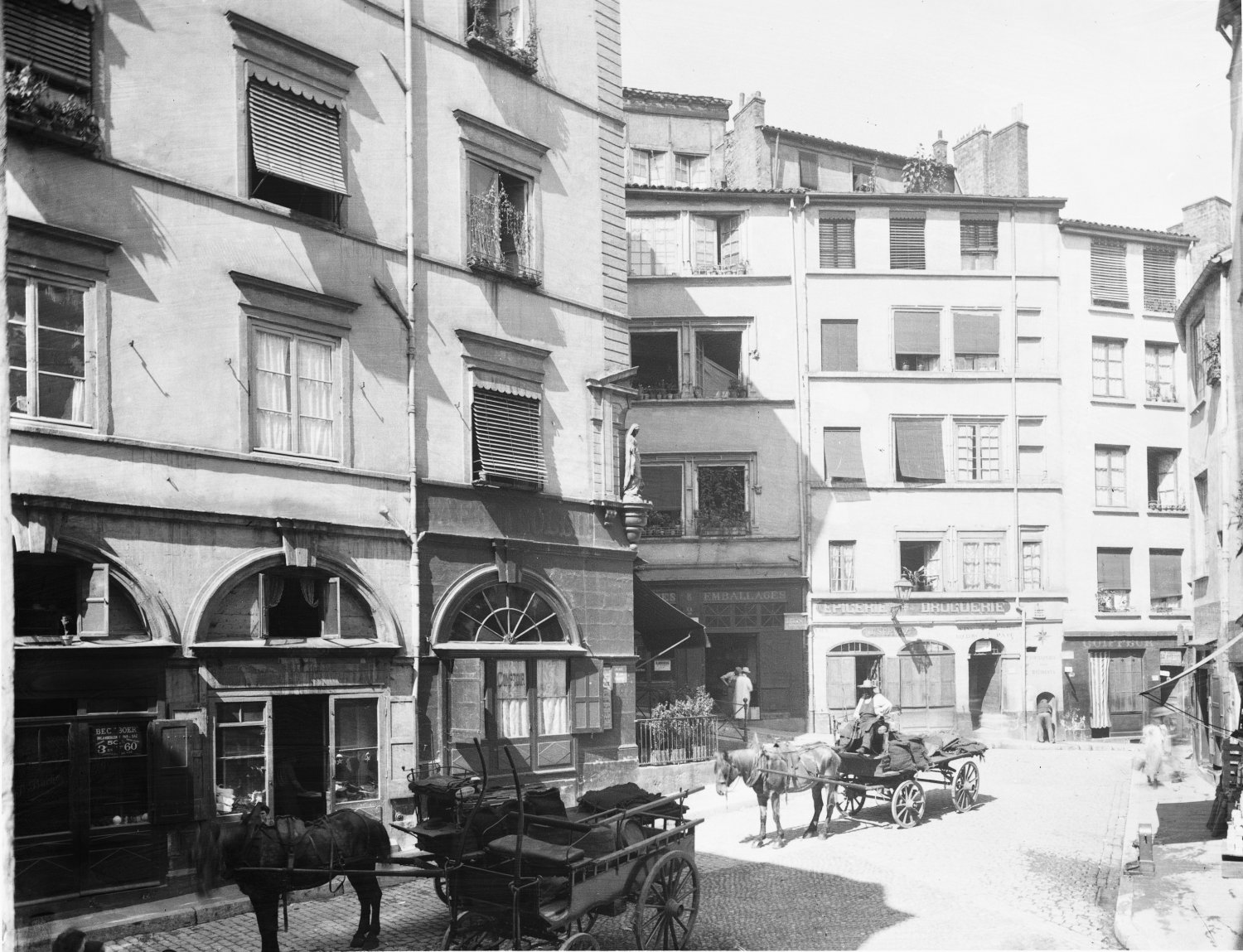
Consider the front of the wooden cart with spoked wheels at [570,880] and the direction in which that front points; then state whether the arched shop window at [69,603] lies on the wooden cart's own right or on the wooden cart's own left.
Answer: on the wooden cart's own right

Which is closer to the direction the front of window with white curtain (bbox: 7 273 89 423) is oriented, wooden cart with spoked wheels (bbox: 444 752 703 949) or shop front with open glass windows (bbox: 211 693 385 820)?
the wooden cart with spoked wheels

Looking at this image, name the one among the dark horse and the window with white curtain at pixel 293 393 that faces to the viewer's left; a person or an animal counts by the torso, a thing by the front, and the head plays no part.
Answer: the dark horse

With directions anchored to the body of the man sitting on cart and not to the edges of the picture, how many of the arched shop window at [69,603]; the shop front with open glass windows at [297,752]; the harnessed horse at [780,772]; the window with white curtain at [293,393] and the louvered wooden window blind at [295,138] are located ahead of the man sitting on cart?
5

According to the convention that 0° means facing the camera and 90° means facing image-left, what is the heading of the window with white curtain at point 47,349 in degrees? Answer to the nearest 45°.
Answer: approximately 315°

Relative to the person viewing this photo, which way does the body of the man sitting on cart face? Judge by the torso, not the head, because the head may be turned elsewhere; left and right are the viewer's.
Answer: facing the viewer and to the left of the viewer

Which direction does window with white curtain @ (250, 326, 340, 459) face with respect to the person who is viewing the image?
facing the viewer and to the right of the viewer

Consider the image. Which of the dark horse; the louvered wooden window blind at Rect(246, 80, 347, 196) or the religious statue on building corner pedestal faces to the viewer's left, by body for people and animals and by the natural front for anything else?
the dark horse

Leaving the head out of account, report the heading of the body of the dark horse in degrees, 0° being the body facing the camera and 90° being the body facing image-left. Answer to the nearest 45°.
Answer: approximately 90°

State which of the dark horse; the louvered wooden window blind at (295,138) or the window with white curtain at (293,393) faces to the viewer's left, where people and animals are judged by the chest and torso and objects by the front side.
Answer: the dark horse

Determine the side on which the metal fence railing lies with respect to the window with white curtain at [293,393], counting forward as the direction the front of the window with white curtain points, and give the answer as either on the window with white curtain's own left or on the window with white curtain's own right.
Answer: on the window with white curtain's own left
